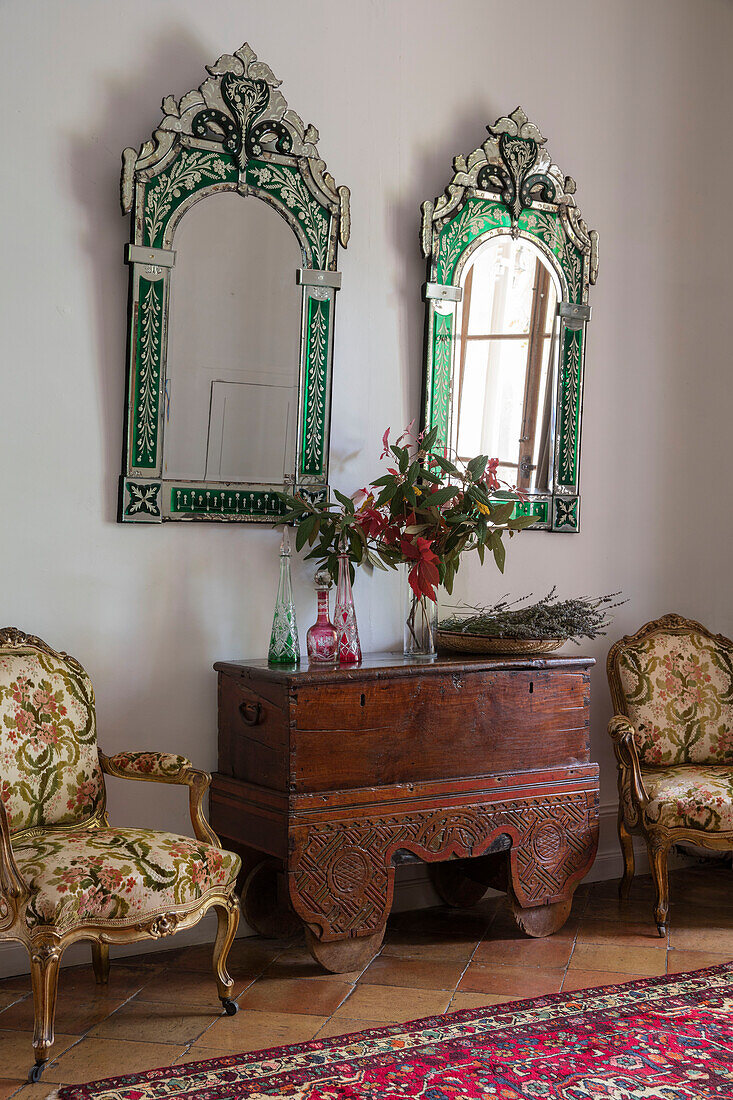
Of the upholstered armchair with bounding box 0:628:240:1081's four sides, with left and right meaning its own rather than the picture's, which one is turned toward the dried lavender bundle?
left

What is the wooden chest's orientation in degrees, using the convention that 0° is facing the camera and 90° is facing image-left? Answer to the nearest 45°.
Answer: approximately 315°

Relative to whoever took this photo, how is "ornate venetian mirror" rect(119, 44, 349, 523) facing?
facing the viewer and to the right of the viewer

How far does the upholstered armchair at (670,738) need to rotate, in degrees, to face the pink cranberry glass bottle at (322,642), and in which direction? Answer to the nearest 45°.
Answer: approximately 90° to its right

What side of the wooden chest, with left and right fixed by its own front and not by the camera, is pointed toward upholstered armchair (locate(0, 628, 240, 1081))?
right

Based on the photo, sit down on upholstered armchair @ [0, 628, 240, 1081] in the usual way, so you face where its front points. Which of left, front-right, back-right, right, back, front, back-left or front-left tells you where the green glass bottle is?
left

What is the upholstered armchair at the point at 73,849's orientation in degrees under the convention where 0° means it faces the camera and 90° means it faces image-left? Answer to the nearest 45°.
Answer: approximately 315°
